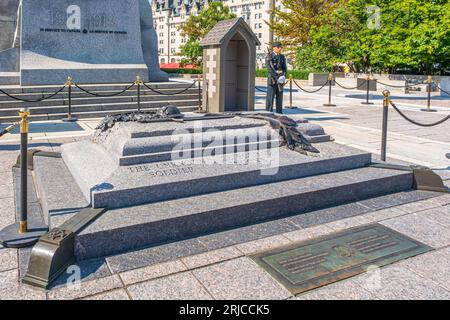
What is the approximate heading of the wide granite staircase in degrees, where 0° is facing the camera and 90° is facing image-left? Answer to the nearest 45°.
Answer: approximately 0°

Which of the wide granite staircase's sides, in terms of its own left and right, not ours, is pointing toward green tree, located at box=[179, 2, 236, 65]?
back

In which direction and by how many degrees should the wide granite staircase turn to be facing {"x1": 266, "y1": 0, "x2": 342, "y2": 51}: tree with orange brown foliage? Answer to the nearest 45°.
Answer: approximately 135° to its left
